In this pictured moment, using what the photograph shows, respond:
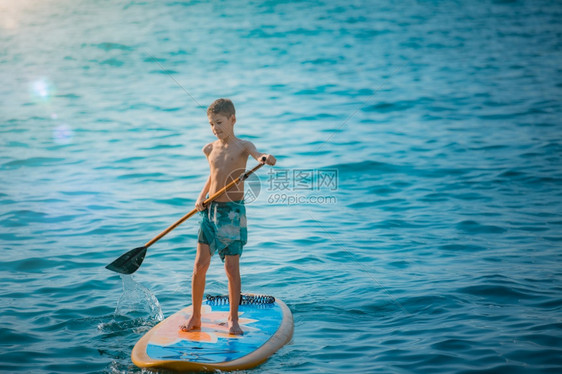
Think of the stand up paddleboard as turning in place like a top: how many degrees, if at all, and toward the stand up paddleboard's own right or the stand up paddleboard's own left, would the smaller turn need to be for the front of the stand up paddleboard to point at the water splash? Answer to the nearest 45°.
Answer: approximately 90° to the stand up paddleboard's own right

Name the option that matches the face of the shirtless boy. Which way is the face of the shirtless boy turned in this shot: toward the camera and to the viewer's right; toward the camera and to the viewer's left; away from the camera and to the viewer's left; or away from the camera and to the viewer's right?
toward the camera and to the viewer's left
